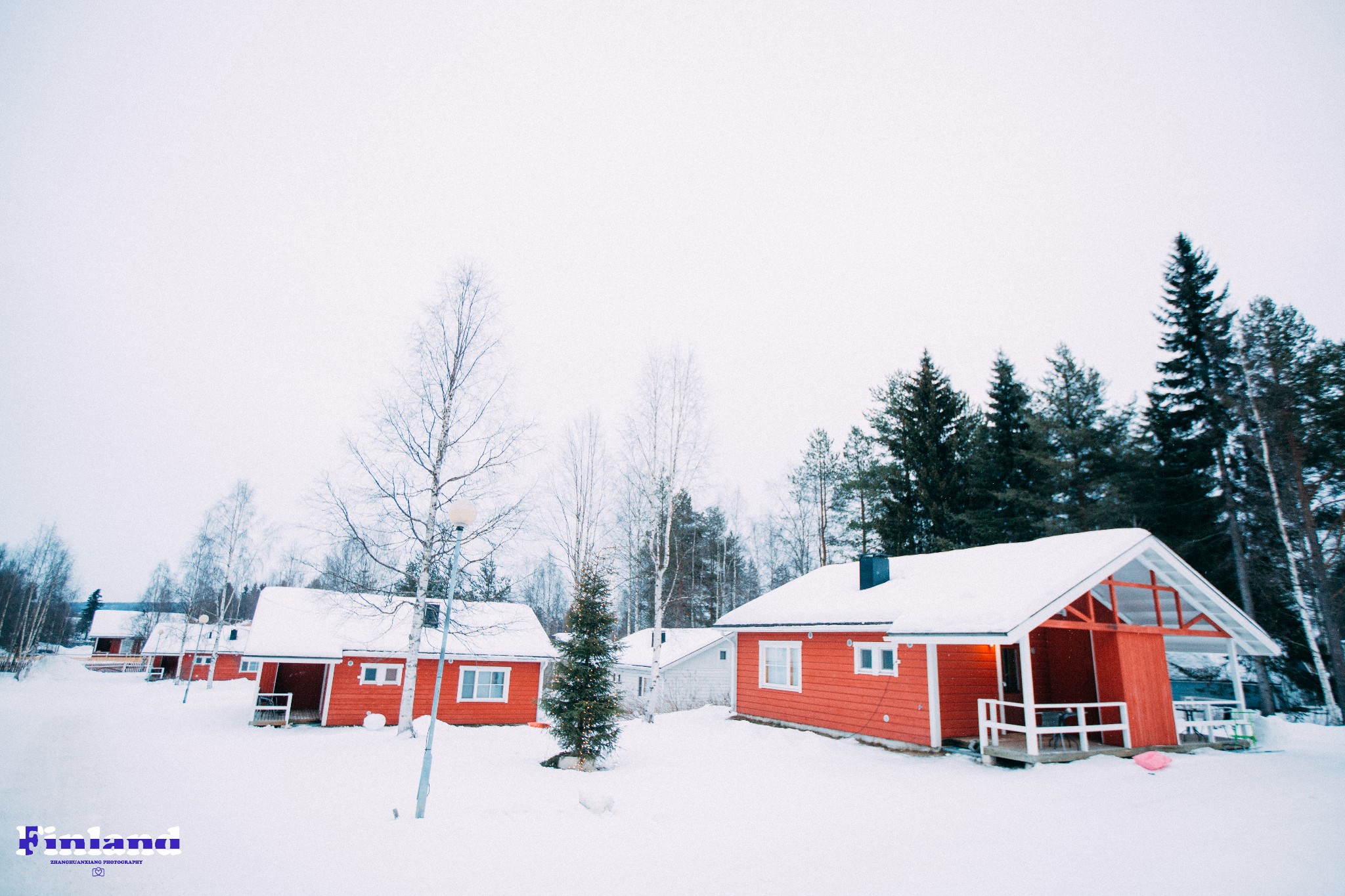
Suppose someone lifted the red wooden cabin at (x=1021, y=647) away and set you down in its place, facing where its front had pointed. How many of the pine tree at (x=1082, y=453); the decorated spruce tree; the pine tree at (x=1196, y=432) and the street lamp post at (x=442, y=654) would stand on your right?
2

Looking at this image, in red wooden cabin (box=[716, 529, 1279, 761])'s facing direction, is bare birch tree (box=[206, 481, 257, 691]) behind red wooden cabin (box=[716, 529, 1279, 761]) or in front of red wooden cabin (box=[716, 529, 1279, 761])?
behind

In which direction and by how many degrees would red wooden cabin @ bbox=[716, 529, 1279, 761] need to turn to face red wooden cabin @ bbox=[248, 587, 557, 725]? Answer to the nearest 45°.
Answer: approximately 135° to its right

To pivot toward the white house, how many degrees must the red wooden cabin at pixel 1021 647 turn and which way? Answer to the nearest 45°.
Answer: approximately 180°

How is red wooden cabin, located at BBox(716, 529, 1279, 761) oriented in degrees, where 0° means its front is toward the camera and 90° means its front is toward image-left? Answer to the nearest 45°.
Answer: approximately 315°

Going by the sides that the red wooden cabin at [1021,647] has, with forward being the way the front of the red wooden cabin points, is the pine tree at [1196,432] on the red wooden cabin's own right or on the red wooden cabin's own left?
on the red wooden cabin's own left

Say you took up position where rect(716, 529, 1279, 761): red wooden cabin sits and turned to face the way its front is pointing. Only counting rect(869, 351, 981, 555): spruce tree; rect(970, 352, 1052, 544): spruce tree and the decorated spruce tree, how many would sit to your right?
1

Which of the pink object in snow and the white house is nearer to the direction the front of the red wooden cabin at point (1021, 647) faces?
the pink object in snow
